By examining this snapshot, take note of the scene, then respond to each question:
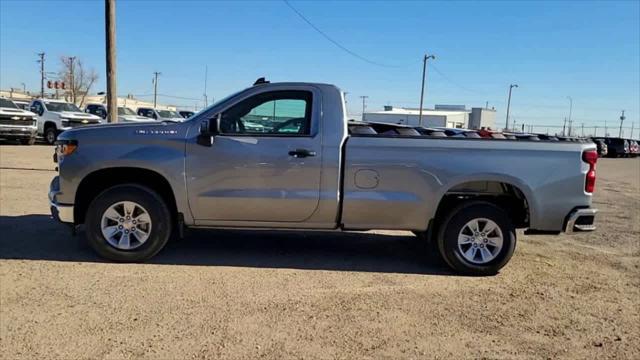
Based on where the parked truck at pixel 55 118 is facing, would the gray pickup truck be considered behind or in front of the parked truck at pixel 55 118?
in front

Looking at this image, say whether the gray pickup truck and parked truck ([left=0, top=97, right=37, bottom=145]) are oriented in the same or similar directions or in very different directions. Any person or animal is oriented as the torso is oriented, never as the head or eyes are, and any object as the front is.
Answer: very different directions

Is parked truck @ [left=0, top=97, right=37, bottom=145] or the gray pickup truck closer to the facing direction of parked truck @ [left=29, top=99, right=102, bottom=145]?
the gray pickup truck

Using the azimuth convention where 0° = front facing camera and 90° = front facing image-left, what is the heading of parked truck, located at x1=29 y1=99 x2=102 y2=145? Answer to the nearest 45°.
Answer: approximately 315°

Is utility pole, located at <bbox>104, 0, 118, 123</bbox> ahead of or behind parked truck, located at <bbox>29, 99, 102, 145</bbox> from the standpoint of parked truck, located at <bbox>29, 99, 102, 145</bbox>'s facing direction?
ahead

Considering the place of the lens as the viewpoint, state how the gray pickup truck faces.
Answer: facing to the left of the viewer

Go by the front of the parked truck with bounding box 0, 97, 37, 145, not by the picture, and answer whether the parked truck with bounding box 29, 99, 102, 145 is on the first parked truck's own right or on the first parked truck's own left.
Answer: on the first parked truck's own left

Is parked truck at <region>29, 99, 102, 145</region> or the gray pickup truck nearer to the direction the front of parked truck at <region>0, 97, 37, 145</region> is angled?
the gray pickup truck

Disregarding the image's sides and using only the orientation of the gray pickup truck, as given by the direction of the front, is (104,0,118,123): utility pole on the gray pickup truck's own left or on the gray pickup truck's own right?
on the gray pickup truck's own right

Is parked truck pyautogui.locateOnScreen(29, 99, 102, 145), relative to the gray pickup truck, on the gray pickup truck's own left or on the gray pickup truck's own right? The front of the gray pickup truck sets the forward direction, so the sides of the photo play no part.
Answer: on the gray pickup truck's own right

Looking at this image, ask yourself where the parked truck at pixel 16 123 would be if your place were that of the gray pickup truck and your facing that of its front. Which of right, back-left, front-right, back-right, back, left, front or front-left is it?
front-right

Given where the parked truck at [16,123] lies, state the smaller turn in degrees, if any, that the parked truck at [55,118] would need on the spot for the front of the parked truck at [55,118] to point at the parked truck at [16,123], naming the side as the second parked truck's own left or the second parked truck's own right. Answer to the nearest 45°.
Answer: approximately 90° to the second parked truck's own right
